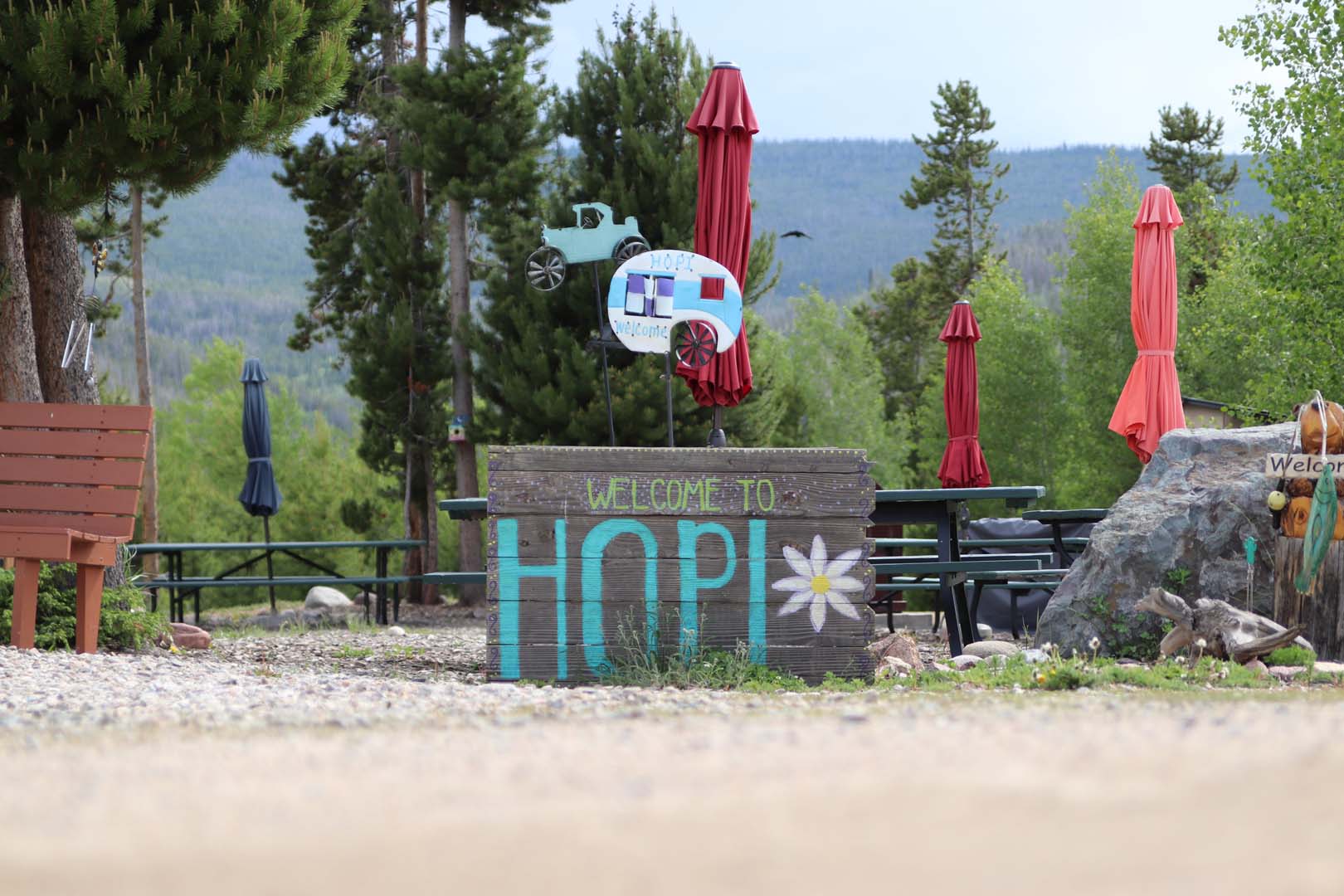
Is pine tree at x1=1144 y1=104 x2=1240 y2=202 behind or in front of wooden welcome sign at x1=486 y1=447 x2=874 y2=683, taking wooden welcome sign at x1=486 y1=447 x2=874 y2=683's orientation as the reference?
behind

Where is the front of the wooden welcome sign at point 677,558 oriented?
toward the camera

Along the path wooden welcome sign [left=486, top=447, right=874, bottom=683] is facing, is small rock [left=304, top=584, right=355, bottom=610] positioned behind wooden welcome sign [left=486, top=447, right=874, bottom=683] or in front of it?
behind

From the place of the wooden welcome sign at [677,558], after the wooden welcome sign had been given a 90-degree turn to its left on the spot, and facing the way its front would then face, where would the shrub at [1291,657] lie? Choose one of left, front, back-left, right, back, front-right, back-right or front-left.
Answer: front

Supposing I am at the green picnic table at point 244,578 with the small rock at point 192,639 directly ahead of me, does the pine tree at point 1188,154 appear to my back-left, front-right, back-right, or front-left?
back-left

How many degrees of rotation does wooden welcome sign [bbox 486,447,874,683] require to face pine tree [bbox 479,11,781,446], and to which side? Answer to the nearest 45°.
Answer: approximately 180°

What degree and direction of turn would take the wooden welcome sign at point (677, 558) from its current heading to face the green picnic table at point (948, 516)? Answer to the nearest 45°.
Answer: approximately 135° to its left

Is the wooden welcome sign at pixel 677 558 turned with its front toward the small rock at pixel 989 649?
no

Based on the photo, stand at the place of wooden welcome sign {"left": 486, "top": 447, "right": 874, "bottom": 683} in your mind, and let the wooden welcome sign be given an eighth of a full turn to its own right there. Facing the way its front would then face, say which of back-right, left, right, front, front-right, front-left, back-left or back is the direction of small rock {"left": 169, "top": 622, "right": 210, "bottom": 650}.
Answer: right

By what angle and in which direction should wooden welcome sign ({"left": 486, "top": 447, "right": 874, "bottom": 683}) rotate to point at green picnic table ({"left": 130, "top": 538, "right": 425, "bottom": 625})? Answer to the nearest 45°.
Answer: approximately 135° to its right

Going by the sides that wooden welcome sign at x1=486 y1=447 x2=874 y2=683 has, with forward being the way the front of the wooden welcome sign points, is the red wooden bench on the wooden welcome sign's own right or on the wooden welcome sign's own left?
on the wooden welcome sign's own right

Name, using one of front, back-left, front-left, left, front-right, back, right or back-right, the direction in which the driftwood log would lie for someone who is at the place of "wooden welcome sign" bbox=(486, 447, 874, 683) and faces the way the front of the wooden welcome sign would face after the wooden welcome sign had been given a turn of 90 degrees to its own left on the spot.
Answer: front
